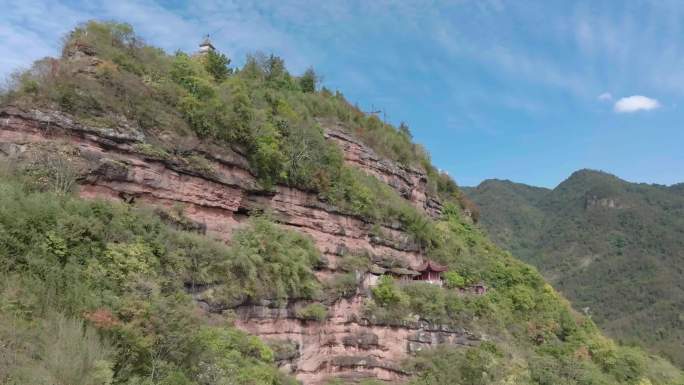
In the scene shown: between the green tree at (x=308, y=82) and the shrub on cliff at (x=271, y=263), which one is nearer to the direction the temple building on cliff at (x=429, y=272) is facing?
the shrub on cliff

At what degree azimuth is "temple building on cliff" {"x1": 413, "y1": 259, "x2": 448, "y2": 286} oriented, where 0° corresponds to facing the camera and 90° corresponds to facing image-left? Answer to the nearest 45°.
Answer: approximately 45°

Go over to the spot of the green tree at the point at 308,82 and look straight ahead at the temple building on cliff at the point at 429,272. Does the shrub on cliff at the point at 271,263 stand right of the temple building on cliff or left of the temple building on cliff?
right

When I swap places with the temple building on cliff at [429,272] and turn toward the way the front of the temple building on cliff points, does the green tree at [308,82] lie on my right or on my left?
on my right

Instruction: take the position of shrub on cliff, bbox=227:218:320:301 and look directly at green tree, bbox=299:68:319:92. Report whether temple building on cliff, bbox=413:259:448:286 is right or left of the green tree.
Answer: right

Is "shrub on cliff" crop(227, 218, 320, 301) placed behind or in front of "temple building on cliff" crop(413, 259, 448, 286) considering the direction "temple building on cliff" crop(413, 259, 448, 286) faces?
in front
